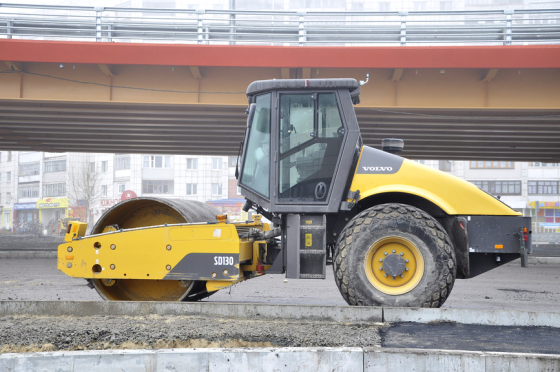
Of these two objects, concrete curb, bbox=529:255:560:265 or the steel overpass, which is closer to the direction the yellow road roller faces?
the steel overpass

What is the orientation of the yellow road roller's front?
to the viewer's left

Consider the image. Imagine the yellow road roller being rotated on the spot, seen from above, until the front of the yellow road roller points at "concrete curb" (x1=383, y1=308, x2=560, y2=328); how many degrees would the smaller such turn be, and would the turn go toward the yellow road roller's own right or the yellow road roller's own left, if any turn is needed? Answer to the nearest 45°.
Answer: approximately 135° to the yellow road roller's own left

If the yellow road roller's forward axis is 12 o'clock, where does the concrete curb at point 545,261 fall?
The concrete curb is roughly at 4 o'clock from the yellow road roller.

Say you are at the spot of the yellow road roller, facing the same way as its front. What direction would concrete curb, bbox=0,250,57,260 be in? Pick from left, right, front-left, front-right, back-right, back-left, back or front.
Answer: front-right

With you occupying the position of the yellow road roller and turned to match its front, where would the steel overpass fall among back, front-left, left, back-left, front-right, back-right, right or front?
right
